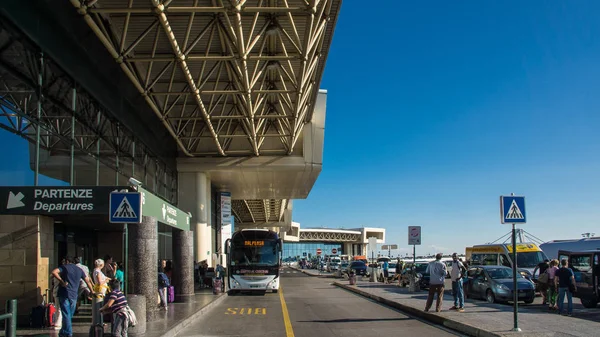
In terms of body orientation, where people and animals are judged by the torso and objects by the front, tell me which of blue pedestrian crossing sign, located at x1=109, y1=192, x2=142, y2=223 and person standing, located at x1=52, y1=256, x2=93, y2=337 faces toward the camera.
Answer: the blue pedestrian crossing sign

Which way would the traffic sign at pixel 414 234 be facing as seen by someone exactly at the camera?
facing the viewer

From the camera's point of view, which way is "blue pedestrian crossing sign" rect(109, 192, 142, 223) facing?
toward the camera
